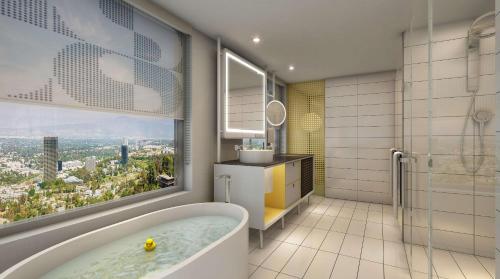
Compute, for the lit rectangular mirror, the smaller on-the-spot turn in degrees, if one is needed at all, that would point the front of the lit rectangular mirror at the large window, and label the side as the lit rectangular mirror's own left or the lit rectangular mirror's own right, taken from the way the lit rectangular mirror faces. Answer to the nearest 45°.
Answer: approximately 90° to the lit rectangular mirror's own right

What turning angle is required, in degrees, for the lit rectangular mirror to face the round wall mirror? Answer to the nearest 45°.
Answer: approximately 90° to its left

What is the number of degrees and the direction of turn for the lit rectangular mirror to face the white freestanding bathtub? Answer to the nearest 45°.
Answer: approximately 45° to its right

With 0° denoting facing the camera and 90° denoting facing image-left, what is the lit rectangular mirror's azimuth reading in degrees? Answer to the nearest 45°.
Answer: approximately 315°

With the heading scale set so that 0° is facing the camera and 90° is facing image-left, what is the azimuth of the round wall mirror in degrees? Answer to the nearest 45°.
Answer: approximately 315°

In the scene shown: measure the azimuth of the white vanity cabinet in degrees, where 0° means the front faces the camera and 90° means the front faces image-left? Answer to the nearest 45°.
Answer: approximately 315°

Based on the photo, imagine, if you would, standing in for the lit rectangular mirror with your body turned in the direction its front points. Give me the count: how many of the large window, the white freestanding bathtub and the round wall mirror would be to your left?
1

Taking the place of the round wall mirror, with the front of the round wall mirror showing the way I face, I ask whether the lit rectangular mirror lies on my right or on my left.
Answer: on my right

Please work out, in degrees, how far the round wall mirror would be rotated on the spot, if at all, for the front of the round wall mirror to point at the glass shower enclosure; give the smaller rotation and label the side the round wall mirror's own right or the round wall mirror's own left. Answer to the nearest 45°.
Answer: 0° — it already faces it
